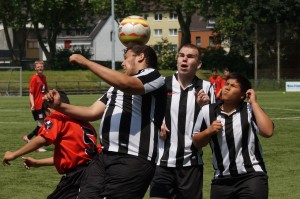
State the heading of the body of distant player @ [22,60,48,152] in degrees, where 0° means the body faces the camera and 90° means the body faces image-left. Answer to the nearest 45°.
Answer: approximately 315°

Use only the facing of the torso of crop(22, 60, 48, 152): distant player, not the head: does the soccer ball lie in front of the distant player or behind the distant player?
in front
